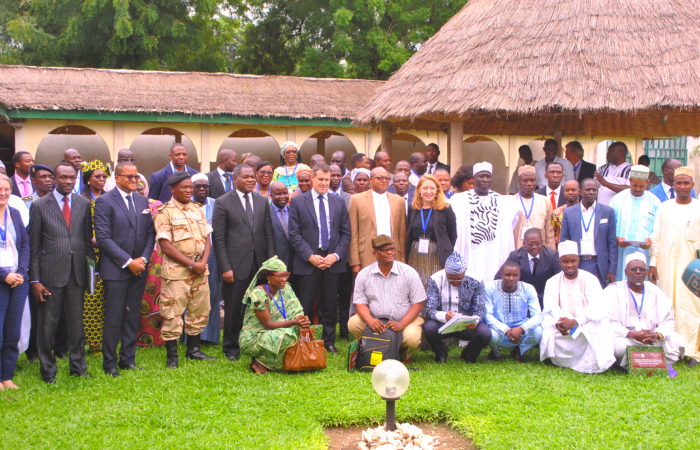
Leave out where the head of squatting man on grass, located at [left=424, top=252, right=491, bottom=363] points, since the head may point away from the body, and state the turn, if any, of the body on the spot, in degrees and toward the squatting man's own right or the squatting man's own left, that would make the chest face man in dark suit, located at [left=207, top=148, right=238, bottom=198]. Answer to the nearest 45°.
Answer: approximately 90° to the squatting man's own right

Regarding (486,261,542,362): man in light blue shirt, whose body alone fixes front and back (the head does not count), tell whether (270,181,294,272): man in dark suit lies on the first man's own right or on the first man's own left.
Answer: on the first man's own right

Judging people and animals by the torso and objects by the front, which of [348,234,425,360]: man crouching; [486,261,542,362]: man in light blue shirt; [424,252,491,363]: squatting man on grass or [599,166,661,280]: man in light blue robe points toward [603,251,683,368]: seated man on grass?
the man in light blue robe

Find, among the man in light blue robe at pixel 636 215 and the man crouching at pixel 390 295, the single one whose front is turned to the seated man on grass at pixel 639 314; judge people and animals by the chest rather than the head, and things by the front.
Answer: the man in light blue robe

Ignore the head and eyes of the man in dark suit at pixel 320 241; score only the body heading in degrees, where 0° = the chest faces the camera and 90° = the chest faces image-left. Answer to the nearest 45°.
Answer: approximately 0°
